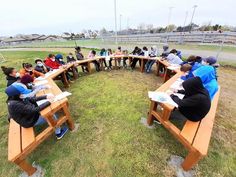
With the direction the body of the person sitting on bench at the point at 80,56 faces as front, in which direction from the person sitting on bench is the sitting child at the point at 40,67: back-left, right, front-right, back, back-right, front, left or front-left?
right

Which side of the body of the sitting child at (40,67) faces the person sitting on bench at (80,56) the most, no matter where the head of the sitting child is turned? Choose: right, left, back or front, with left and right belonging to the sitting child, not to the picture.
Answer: left

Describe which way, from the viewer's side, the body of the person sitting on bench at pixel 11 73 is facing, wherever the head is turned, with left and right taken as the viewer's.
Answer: facing to the right of the viewer

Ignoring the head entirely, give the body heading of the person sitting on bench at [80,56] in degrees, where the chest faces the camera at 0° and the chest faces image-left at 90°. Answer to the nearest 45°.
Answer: approximately 315°

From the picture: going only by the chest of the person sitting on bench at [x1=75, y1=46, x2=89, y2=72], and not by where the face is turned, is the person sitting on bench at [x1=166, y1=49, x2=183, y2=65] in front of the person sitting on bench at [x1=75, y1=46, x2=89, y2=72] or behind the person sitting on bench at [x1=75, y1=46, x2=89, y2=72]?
in front

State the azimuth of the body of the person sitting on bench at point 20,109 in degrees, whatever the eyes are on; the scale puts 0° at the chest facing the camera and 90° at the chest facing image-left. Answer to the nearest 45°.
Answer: approximately 225°

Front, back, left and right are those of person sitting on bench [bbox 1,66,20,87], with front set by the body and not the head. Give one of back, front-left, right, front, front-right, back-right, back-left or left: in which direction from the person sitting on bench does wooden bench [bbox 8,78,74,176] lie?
right

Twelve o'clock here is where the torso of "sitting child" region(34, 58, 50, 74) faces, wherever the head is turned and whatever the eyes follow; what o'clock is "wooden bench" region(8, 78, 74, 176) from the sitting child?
The wooden bench is roughly at 2 o'clock from the sitting child.

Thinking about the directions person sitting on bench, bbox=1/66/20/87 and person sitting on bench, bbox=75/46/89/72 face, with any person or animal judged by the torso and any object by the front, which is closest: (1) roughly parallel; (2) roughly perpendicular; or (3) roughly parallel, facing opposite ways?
roughly perpendicular

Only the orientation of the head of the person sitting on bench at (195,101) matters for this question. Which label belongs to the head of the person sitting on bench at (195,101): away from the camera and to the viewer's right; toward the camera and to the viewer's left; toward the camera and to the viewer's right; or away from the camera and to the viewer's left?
away from the camera and to the viewer's left
